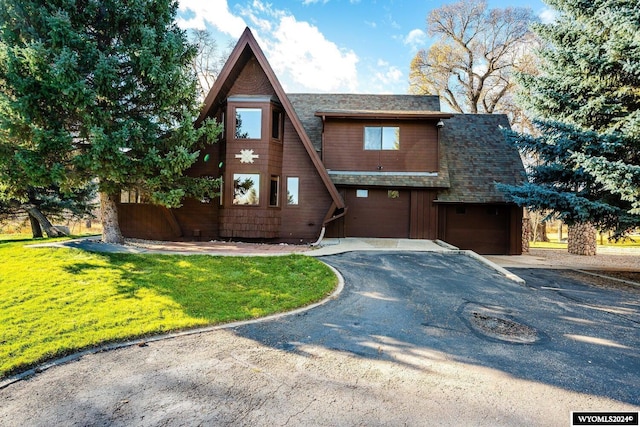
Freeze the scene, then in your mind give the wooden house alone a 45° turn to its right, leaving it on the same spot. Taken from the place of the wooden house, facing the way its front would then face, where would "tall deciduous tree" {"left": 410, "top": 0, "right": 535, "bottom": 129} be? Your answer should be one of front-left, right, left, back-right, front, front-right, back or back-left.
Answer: back

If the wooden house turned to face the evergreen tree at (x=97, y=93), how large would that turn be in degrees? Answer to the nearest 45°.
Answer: approximately 45° to its right

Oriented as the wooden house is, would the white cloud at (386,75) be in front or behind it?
behind

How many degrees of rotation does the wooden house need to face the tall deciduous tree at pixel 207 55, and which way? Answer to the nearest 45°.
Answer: approximately 135° to its right

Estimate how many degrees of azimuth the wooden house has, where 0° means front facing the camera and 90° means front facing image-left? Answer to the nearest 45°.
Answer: approximately 0°

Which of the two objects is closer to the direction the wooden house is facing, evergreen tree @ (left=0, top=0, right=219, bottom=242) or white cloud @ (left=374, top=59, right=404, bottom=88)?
the evergreen tree
